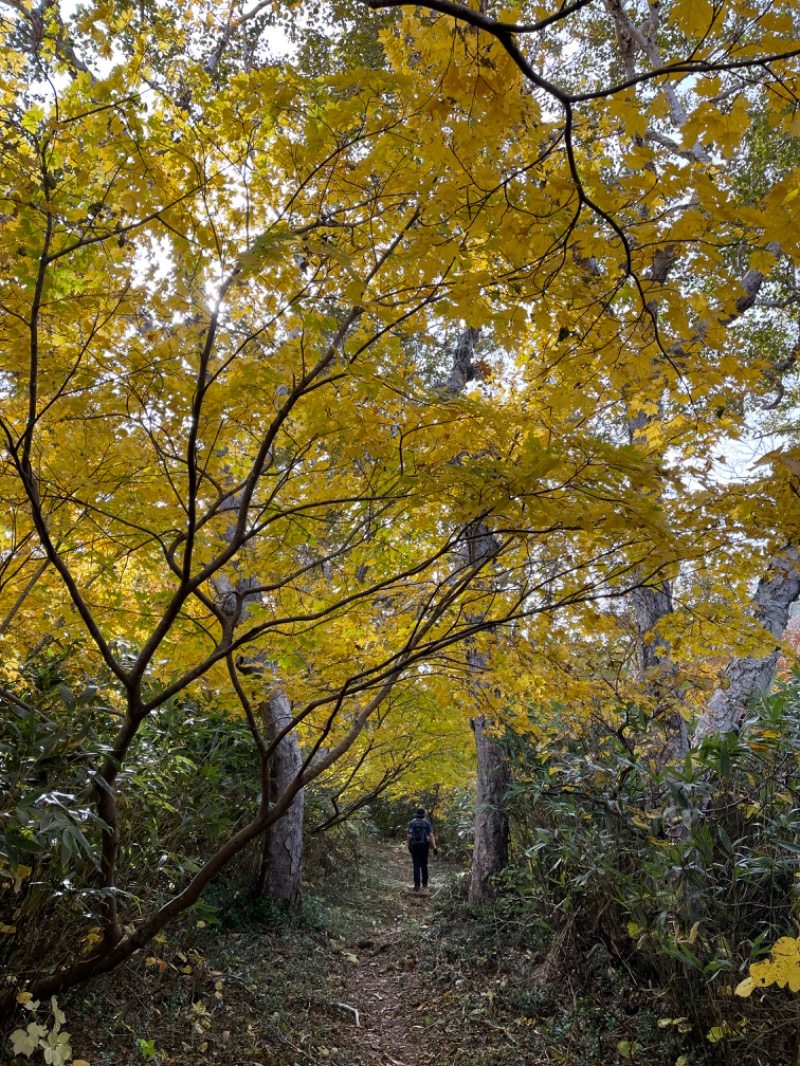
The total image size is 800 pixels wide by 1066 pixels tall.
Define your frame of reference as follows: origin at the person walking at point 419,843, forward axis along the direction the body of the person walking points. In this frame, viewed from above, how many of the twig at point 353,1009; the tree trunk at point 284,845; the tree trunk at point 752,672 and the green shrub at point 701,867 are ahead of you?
0

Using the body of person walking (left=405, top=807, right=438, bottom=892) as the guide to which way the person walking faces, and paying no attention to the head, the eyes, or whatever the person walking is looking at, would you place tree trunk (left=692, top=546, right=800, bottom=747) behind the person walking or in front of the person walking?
behind

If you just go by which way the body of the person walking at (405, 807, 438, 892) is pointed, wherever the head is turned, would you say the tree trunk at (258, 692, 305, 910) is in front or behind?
behind

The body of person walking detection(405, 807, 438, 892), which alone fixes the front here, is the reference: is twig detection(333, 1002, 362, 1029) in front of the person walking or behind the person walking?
behind

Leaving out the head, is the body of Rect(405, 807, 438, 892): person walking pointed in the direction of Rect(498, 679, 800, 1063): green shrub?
no

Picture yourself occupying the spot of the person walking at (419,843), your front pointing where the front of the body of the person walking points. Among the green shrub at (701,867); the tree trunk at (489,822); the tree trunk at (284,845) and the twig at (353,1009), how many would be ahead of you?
0

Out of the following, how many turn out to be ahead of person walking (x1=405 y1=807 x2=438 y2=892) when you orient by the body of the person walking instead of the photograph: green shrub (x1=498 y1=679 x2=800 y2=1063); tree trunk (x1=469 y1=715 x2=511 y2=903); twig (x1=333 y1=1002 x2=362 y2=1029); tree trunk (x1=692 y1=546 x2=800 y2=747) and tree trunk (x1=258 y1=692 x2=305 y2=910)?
0

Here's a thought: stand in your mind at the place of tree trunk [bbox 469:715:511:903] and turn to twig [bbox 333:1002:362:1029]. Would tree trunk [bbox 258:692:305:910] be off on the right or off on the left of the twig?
right

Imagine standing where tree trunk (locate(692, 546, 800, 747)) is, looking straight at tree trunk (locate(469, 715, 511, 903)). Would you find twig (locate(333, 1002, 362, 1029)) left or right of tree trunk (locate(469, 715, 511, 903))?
left

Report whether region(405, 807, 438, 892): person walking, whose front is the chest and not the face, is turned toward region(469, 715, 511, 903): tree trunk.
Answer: no

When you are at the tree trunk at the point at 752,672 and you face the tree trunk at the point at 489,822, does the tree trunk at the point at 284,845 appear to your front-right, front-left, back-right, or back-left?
front-left

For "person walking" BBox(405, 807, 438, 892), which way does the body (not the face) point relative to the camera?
away from the camera
